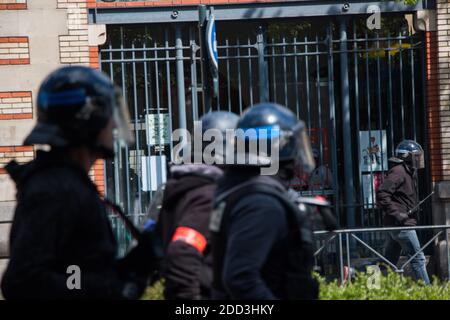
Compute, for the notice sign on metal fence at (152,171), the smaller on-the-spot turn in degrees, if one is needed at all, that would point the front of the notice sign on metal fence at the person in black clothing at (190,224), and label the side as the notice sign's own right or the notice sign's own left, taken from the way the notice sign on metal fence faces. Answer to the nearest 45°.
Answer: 0° — it already faces them

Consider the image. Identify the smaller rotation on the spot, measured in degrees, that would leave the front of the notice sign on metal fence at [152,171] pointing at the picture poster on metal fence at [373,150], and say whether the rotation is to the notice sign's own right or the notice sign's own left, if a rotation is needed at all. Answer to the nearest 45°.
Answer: approximately 90° to the notice sign's own left

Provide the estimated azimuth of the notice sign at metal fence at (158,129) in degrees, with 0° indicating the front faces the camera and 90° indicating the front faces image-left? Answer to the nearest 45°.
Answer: approximately 0°

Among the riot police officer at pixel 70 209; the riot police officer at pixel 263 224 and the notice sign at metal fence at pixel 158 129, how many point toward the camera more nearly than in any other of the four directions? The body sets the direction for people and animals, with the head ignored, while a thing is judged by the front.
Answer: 1

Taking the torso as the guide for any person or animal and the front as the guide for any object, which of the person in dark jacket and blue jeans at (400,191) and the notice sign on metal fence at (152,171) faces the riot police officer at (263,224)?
the notice sign on metal fence

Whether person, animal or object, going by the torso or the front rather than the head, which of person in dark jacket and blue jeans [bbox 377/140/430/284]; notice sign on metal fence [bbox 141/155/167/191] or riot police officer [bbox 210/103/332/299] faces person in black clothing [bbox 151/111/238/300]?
the notice sign on metal fence

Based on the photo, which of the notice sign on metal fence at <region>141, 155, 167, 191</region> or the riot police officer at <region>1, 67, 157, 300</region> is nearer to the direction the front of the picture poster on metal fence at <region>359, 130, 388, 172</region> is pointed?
the riot police officer

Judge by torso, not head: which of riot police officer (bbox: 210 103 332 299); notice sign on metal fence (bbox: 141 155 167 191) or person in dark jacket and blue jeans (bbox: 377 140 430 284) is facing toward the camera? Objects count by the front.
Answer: the notice sign on metal fence

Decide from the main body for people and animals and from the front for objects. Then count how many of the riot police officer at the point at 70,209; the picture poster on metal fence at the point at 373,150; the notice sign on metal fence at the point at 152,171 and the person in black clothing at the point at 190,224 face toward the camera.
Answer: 2

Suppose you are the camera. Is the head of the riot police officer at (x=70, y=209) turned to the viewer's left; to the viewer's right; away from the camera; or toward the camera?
to the viewer's right

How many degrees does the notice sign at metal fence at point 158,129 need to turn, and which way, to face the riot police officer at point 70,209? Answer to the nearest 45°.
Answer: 0° — it already faces them

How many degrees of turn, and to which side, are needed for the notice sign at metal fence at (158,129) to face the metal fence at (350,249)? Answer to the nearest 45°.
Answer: approximately 45° to its left
